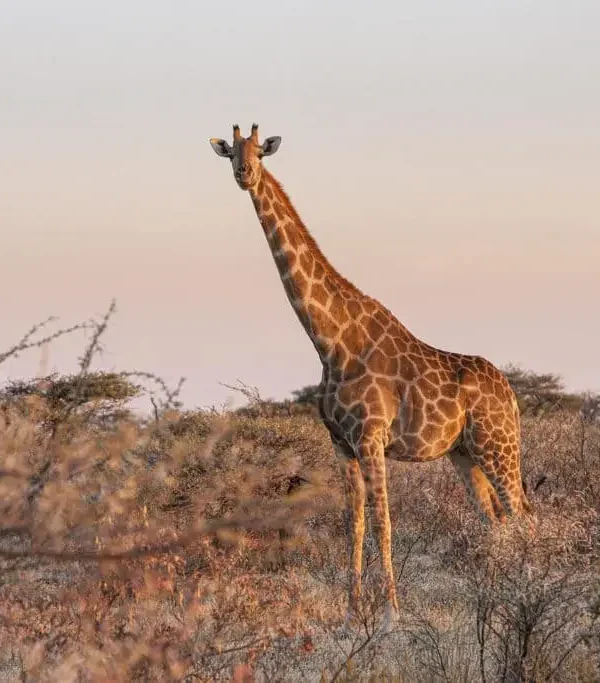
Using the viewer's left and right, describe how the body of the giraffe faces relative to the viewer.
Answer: facing the viewer and to the left of the viewer
